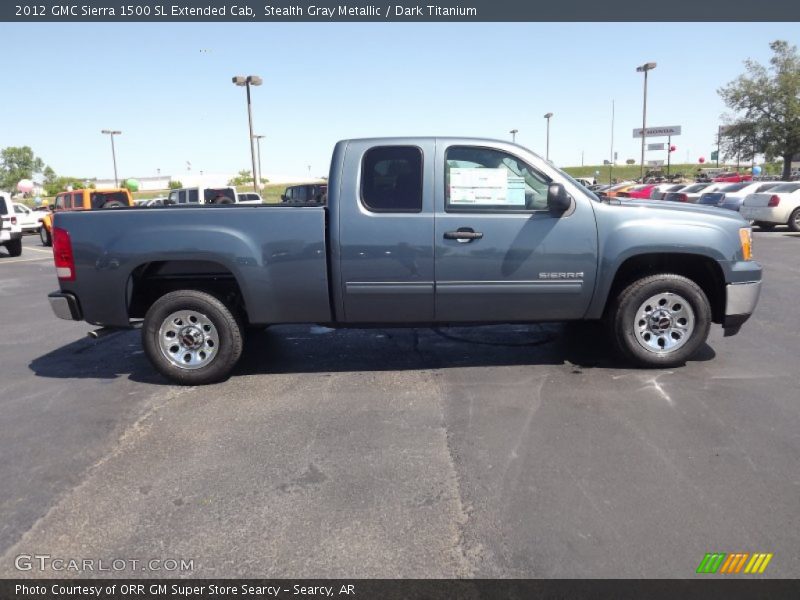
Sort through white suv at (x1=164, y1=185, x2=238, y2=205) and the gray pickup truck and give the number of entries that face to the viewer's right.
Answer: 1

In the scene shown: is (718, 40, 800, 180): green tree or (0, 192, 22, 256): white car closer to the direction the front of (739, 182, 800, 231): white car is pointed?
the green tree

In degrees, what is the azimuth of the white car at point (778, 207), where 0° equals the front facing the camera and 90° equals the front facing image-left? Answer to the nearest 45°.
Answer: approximately 225°

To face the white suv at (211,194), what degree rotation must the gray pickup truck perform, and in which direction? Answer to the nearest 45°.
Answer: approximately 90° to its left

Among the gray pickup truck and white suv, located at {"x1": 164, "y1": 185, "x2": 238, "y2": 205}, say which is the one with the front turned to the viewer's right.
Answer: the gray pickup truck

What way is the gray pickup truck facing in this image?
to the viewer's right

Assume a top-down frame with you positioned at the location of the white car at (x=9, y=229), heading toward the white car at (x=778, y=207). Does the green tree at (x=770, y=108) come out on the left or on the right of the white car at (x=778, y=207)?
left

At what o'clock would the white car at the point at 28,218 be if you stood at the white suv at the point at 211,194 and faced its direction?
The white car is roughly at 12 o'clock from the white suv.

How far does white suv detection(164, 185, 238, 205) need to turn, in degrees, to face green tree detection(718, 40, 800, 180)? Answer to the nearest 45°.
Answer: approximately 135° to its right

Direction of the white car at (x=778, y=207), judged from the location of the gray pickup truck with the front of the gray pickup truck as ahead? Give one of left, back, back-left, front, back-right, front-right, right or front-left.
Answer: front-left

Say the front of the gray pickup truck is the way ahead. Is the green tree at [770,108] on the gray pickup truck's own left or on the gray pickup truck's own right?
on the gray pickup truck's own left

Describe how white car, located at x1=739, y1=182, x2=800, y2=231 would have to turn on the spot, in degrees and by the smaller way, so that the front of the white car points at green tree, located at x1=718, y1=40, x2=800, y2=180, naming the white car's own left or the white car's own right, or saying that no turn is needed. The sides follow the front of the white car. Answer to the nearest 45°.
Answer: approximately 45° to the white car's own left
